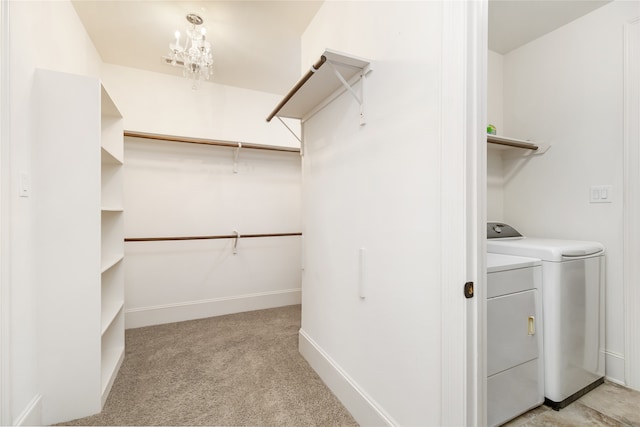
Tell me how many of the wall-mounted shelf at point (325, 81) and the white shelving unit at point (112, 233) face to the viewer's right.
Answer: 1

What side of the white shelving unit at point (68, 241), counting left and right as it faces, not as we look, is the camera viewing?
right

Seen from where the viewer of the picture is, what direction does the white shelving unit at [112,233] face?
facing to the right of the viewer

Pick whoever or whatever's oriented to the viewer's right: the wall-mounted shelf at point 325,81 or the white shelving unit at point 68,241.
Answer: the white shelving unit

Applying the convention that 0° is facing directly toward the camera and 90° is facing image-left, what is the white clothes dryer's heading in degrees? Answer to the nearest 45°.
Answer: approximately 315°

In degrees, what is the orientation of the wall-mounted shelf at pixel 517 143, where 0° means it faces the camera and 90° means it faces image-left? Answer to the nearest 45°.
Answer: approximately 315°

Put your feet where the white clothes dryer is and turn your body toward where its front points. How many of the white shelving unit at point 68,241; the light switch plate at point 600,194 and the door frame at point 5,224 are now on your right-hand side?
2

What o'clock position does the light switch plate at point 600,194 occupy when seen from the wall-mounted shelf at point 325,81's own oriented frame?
The light switch plate is roughly at 7 o'clock from the wall-mounted shelf.

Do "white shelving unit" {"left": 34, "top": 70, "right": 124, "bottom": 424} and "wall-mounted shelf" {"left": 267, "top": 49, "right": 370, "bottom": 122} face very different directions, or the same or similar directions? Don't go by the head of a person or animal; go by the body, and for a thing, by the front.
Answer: very different directions
